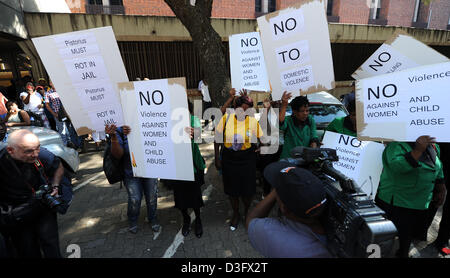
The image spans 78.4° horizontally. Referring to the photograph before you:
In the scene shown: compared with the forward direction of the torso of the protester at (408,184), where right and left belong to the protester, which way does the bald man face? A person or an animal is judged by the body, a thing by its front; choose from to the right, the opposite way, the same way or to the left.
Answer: to the left

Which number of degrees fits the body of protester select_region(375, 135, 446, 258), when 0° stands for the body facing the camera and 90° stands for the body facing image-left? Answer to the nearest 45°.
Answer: approximately 315°

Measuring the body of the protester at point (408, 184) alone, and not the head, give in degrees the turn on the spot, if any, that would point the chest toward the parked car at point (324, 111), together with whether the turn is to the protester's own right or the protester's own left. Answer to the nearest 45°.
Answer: approximately 180°

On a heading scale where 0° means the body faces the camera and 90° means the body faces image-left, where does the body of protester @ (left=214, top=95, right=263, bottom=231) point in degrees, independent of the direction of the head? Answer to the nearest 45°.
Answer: approximately 0°

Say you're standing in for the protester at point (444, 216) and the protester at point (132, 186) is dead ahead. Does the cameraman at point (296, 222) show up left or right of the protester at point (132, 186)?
left

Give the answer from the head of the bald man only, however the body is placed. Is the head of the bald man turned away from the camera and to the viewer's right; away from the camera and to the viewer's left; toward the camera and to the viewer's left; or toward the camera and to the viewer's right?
toward the camera and to the viewer's right

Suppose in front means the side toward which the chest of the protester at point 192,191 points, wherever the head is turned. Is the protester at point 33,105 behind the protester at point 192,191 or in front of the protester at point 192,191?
behind
